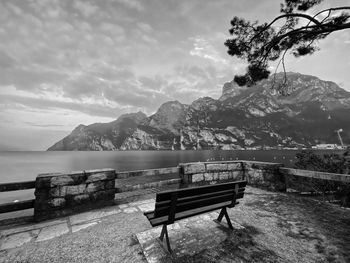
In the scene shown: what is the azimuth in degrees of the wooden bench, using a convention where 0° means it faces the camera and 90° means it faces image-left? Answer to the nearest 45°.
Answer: approximately 135°

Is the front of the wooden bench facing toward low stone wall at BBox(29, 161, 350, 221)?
yes

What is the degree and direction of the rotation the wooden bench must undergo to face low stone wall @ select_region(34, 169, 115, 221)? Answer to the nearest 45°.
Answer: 0° — it already faces it

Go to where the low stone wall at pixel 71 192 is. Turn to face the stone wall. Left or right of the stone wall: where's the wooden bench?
right
